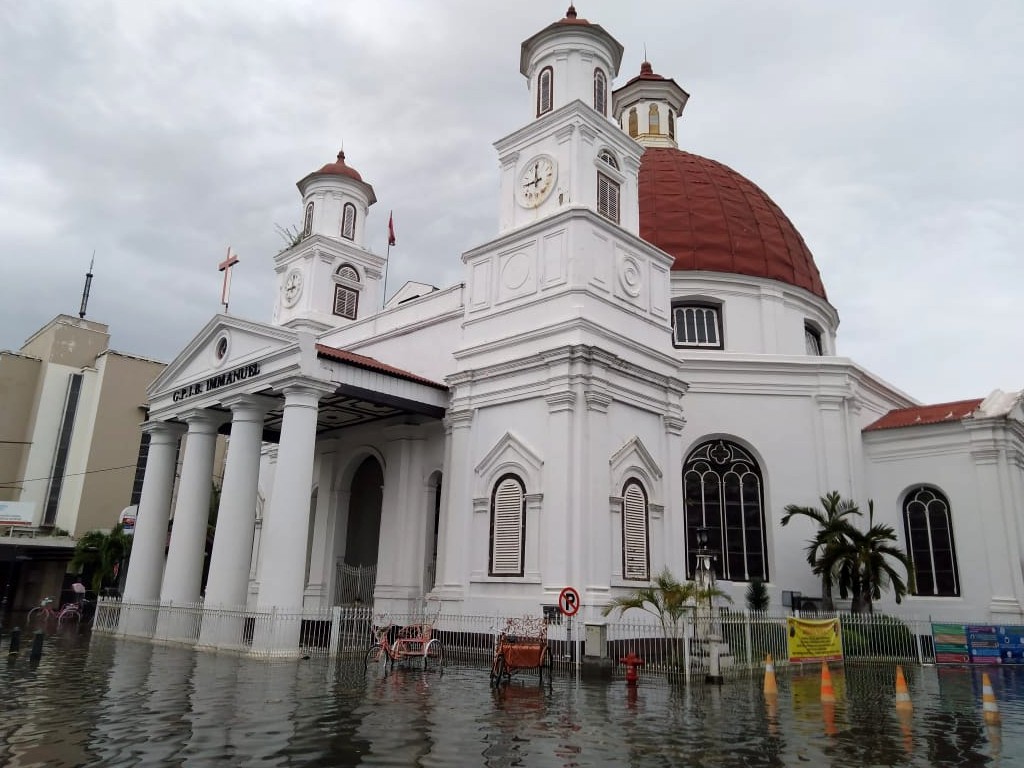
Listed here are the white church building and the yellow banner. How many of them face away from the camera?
0

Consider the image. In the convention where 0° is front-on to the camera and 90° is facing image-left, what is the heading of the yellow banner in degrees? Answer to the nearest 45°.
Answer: approximately 0°

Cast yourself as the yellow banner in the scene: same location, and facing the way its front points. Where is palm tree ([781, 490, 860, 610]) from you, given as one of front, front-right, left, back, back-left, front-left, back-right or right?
back

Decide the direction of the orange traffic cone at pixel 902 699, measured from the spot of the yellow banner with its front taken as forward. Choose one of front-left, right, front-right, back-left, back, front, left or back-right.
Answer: front

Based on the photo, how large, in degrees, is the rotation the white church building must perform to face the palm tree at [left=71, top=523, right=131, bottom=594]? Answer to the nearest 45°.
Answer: approximately 90° to its right

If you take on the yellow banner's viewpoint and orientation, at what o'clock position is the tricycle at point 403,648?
The tricycle is roughly at 2 o'clock from the yellow banner.

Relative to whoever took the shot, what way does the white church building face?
facing the viewer and to the left of the viewer

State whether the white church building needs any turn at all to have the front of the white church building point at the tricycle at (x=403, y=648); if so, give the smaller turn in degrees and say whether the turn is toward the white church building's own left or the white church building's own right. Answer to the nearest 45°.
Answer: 0° — it already faces it

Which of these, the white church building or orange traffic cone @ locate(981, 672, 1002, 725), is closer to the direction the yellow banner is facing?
the orange traffic cone
